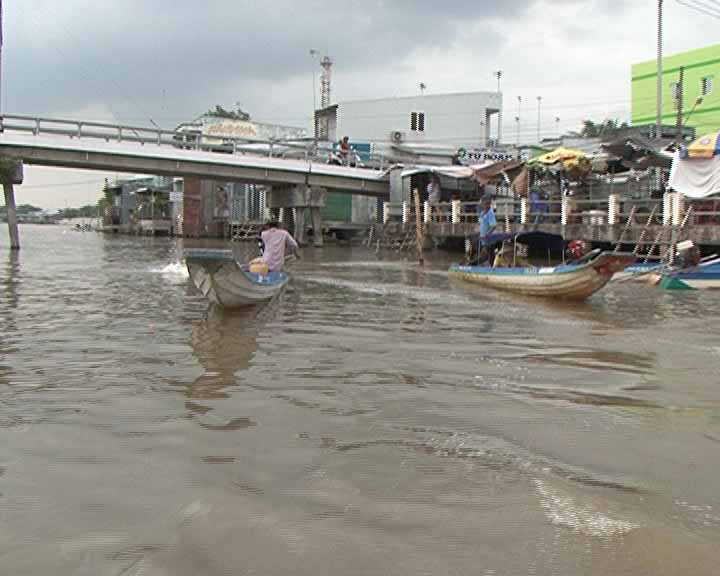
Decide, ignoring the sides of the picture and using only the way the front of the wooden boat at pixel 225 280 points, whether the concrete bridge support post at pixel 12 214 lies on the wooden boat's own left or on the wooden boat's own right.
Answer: on the wooden boat's own right

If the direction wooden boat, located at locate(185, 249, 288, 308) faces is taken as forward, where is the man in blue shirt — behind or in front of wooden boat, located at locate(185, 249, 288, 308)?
behind

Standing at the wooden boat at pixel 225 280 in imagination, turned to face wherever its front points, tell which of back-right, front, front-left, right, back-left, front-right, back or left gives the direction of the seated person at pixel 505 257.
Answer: back

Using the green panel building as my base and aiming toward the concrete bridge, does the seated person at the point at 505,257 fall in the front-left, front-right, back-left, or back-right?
front-left

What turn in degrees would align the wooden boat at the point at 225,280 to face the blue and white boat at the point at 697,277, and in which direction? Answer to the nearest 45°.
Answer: approximately 135° to its left

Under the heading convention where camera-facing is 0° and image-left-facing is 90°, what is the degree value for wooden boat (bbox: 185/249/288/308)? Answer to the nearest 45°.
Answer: approximately 45°

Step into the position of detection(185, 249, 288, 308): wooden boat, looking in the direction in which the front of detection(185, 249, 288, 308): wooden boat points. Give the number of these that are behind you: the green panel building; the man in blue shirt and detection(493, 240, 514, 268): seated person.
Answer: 3

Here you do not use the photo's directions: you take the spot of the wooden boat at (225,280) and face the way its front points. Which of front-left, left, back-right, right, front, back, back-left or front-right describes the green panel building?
back

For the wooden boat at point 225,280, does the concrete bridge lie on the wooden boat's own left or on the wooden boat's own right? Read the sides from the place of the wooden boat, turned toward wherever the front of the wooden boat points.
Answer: on the wooden boat's own right
